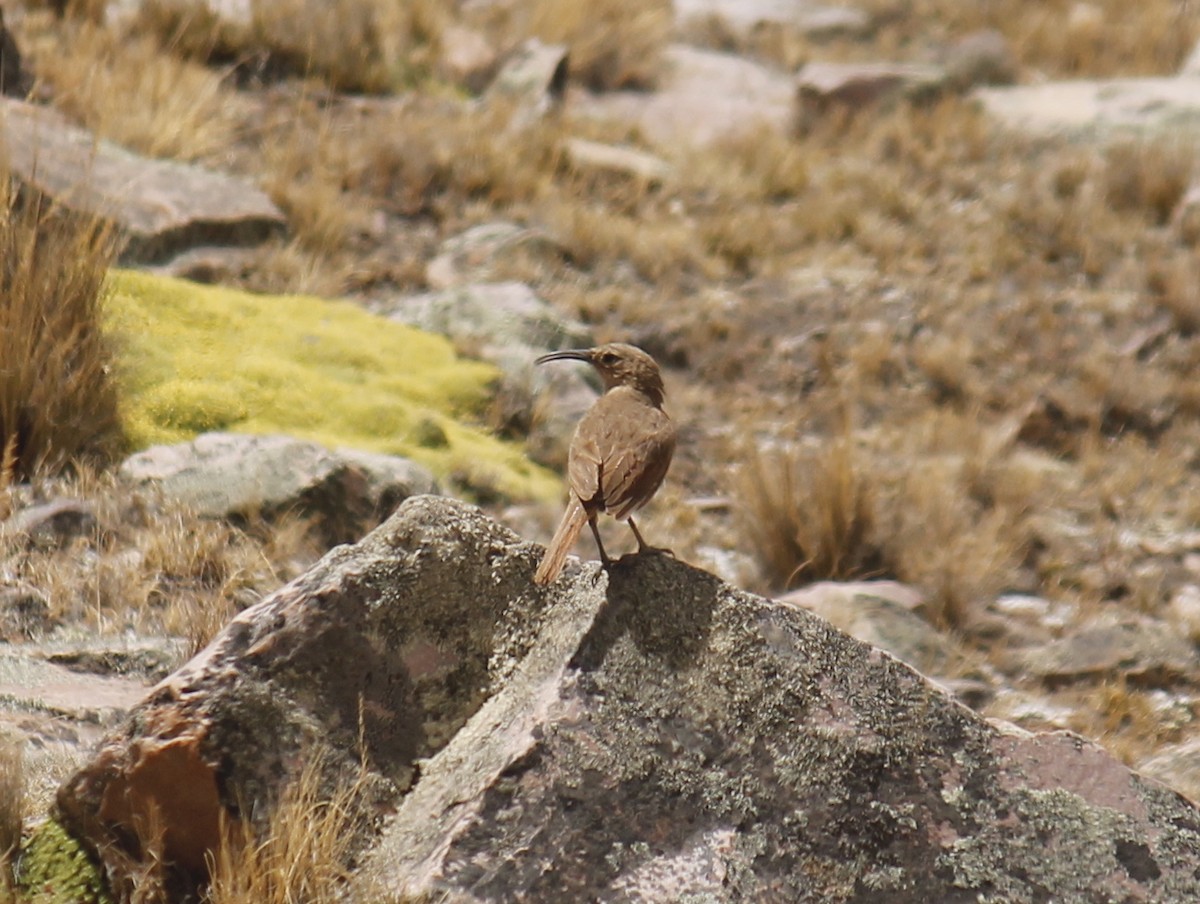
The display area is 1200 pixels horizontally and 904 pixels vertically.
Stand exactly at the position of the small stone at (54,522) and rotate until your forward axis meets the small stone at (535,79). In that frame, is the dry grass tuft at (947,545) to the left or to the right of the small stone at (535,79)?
right

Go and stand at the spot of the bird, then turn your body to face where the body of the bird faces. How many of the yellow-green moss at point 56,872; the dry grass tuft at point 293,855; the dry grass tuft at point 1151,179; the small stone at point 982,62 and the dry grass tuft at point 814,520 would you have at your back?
2

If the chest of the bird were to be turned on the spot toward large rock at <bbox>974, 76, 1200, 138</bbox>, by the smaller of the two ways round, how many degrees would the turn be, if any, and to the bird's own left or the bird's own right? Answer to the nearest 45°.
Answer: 0° — it already faces it

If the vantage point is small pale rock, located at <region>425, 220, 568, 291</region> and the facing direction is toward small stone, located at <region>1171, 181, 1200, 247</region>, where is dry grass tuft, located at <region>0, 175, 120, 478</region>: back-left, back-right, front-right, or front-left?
back-right

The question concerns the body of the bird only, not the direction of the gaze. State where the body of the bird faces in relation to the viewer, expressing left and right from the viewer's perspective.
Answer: facing away from the viewer and to the right of the viewer

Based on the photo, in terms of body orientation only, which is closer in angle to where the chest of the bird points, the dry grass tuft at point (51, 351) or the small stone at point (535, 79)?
the small stone

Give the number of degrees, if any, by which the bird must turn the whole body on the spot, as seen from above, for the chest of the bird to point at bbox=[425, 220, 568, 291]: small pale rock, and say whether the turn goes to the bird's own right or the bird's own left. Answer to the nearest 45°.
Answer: approximately 45° to the bird's own left

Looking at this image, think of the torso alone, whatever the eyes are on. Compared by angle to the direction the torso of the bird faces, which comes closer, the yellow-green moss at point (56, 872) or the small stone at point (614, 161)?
the small stone

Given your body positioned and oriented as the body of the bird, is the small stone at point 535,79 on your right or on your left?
on your left
